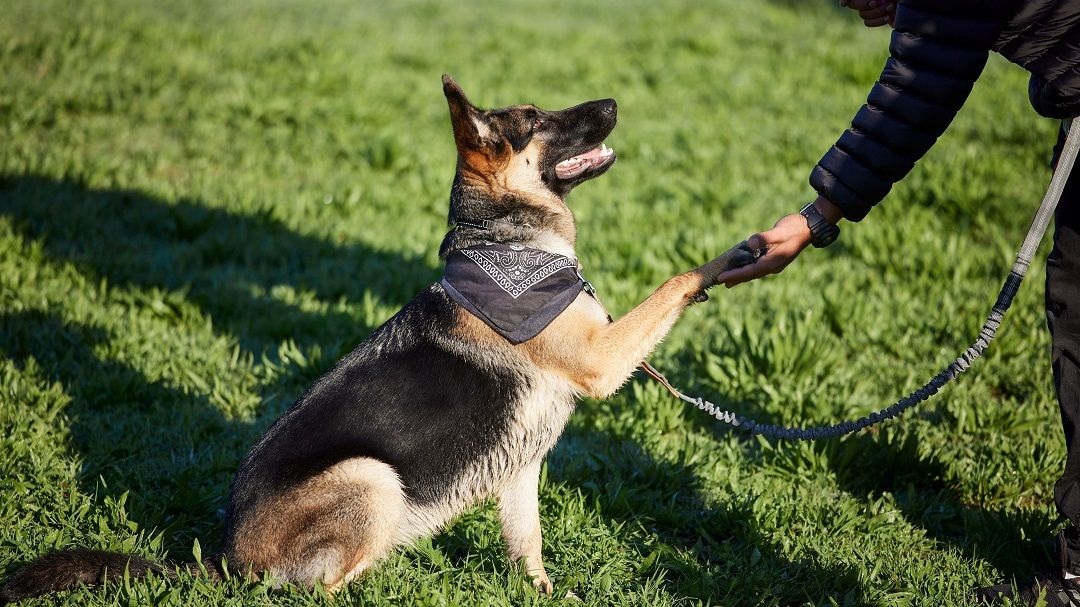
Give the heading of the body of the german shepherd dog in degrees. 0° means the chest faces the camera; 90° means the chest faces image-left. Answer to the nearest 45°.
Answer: approximately 270°
